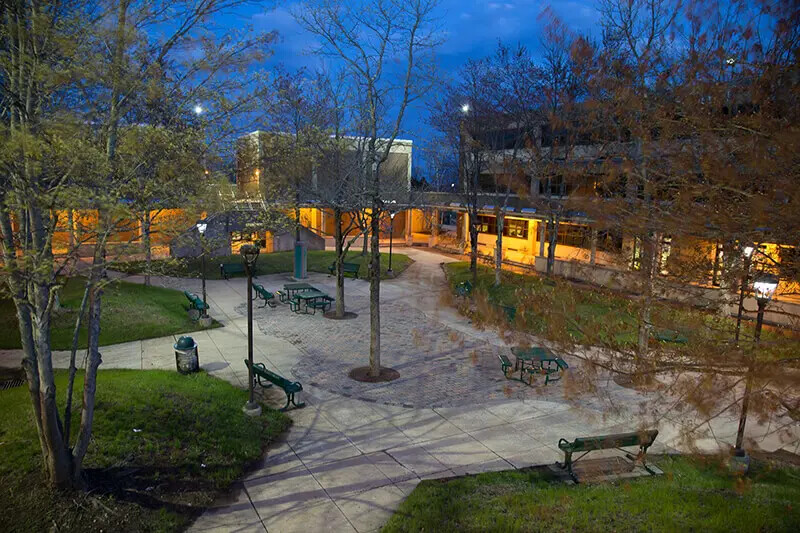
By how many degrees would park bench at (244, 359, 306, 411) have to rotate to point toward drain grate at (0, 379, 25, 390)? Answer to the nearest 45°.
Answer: approximately 135° to its left

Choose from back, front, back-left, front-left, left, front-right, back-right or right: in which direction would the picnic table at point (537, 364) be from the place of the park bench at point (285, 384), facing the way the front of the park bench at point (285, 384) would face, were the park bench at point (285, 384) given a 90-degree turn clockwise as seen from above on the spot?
front-left

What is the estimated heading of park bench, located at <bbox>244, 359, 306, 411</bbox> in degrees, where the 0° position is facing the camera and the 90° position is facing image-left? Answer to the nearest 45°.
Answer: approximately 225°

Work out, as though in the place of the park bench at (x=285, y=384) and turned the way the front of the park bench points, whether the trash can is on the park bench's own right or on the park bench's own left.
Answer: on the park bench's own left

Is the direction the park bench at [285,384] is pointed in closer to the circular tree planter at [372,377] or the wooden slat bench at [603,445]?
the circular tree planter

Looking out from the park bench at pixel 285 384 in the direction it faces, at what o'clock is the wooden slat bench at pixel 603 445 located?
The wooden slat bench is roughly at 3 o'clock from the park bench.

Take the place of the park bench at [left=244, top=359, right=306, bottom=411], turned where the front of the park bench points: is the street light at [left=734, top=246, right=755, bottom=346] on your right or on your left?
on your right

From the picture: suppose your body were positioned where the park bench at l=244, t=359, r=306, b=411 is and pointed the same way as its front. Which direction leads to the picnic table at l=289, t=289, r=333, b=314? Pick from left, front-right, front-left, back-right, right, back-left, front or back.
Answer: front-left

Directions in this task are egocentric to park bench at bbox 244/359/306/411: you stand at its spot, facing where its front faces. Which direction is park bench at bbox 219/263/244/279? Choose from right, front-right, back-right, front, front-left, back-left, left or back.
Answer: front-left

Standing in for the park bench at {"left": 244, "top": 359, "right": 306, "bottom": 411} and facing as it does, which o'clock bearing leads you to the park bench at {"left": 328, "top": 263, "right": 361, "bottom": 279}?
the park bench at {"left": 328, "top": 263, "right": 361, "bottom": 279} is roughly at 11 o'clock from the park bench at {"left": 244, "top": 359, "right": 306, "bottom": 411}.
